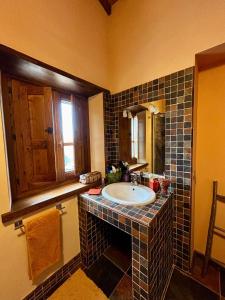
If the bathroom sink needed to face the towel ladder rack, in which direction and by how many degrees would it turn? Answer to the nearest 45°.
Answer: approximately 135° to its left

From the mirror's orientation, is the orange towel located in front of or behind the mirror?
in front

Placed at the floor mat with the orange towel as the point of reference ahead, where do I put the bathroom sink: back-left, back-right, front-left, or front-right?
back-right

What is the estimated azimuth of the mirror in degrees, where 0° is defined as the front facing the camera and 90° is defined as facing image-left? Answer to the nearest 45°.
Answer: approximately 45°

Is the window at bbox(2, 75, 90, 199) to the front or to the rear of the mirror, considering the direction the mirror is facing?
to the front

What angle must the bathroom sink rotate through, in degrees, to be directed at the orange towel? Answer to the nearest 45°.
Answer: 0° — it already faces it
